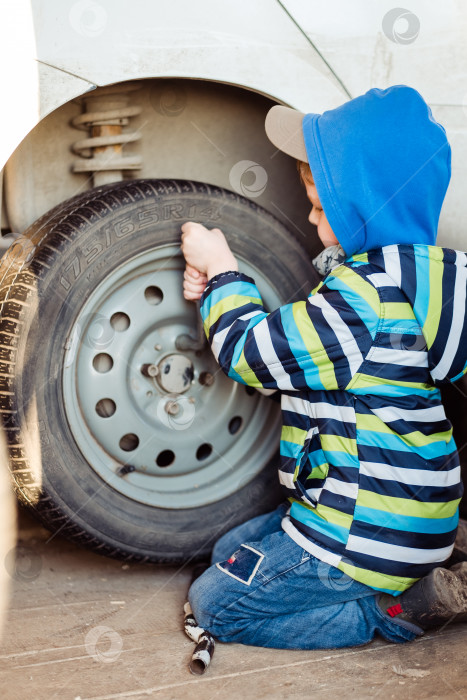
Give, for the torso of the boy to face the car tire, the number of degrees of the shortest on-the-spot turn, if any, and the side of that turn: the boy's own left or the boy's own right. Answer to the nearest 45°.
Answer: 0° — they already face it

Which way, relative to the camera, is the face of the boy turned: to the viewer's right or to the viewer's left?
to the viewer's left

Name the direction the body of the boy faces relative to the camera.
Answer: to the viewer's left
